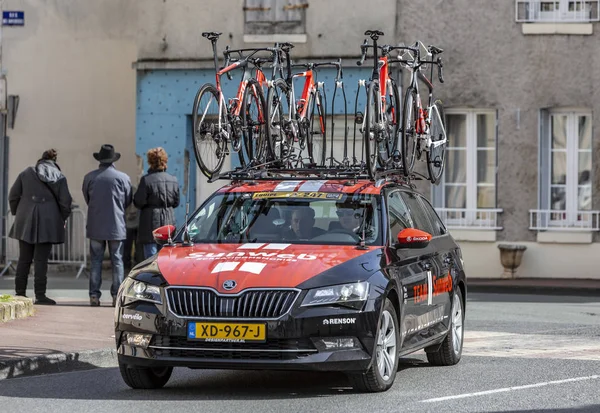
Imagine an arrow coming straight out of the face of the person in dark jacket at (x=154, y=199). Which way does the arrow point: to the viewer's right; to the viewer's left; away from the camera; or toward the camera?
away from the camera

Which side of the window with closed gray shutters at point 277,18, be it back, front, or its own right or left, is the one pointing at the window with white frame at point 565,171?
left

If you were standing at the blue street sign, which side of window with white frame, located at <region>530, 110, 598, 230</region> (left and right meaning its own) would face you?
right

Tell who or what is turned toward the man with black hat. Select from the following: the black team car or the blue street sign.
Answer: the blue street sign

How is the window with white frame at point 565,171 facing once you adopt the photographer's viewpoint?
facing the viewer

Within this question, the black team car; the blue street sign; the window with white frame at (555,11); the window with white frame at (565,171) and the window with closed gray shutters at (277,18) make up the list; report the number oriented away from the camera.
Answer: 0

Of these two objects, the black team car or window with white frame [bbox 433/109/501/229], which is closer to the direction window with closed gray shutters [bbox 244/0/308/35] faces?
the black team car

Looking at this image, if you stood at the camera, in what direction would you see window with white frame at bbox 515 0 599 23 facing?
facing the viewer

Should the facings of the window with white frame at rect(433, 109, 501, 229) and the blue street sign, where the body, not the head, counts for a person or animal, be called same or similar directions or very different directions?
same or similar directions

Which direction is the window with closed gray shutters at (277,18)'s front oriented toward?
toward the camera

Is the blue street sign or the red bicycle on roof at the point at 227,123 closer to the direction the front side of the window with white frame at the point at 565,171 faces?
the red bicycle on roof

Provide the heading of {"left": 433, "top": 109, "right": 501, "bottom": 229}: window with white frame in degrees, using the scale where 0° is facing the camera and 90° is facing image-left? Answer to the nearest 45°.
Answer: approximately 0°

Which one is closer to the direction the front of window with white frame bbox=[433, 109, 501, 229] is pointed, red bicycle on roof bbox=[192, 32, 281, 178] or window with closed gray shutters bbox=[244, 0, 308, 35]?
the red bicycle on roof

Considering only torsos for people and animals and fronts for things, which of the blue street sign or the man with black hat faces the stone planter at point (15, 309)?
the blue street sign

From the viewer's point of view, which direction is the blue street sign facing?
toward the camera

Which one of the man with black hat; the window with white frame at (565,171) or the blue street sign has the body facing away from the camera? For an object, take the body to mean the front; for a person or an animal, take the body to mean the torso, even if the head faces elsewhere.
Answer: the man with black hat

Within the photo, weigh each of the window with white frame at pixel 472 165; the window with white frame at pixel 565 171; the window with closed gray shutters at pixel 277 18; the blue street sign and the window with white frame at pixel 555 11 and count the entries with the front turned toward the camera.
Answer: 5
